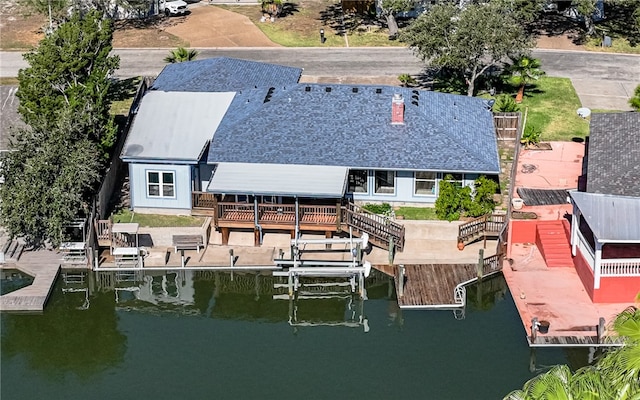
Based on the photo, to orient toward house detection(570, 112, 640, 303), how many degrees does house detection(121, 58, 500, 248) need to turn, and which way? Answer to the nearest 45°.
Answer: approximately 135° to its right

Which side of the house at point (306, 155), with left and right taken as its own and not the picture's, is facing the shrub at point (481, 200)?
right

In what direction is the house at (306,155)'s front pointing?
away from the camera

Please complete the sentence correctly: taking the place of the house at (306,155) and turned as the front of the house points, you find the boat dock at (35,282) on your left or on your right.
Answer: on your left

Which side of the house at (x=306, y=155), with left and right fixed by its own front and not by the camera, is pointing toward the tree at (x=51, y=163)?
left

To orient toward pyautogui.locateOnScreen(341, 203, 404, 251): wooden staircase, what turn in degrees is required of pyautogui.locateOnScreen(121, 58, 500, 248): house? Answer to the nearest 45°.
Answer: approximately 135° to its right
